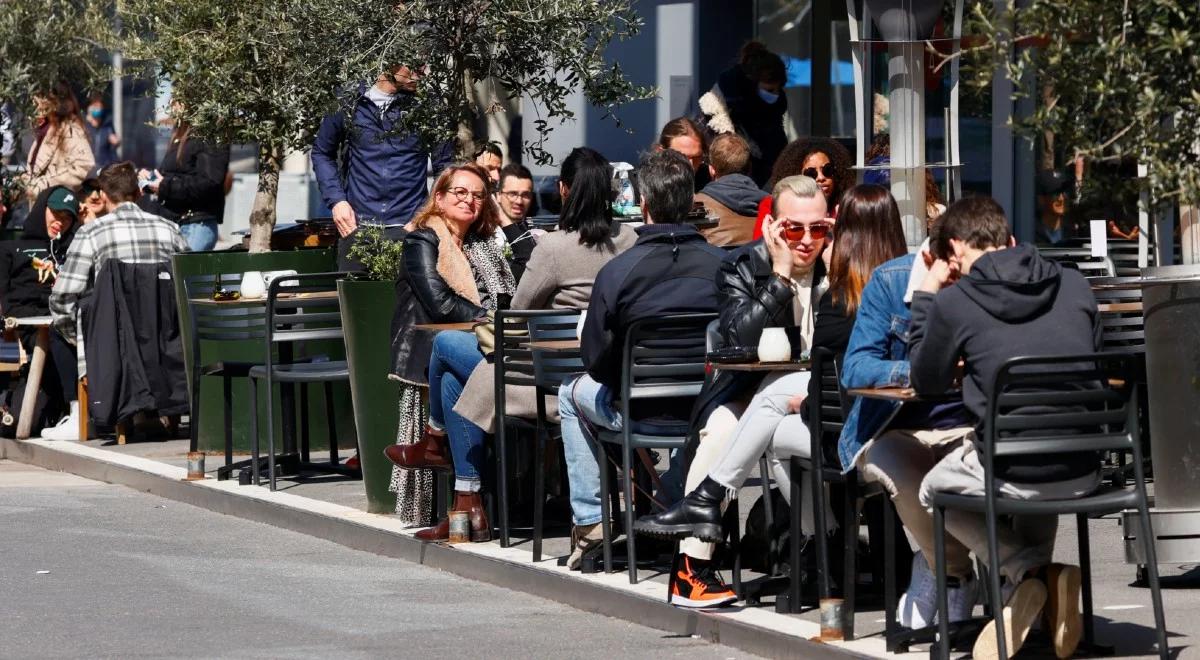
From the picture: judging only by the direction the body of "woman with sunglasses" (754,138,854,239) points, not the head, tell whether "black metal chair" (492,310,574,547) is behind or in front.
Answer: in front

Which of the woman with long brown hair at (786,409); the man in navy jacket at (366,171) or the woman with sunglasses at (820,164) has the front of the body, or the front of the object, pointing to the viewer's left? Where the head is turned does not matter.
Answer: the woman with long brown hair at (786,409)

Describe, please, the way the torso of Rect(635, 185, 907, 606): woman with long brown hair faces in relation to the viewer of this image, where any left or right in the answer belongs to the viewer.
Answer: facing to the left of the viewer

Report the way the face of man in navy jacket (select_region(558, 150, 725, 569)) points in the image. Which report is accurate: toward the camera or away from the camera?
away from the camera

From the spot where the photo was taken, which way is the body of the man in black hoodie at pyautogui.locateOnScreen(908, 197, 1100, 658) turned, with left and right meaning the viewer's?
facing away from the viewer and to the left of the viewer

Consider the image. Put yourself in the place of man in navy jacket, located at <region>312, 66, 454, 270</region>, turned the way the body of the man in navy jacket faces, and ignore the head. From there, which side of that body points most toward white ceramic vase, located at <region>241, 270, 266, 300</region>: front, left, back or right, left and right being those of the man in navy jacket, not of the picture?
right

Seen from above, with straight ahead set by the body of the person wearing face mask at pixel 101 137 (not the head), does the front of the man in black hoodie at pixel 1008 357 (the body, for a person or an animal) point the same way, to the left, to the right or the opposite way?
the opposite way

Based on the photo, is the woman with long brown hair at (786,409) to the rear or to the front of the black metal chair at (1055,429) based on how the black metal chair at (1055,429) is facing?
to the front

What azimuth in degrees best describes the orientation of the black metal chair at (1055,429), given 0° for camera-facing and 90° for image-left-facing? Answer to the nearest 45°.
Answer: approximately 135°

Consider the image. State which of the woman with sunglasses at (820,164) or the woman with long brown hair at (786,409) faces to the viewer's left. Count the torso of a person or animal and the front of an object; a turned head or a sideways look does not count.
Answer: the woman with long brown hair at (786,409)
